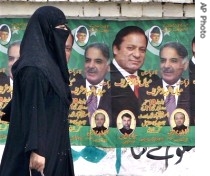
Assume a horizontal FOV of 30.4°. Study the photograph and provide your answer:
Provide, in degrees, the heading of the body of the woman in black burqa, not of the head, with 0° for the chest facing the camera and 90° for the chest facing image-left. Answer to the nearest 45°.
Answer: approximately 270°

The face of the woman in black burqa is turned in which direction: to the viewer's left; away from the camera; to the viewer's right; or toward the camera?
to the viewer's right
